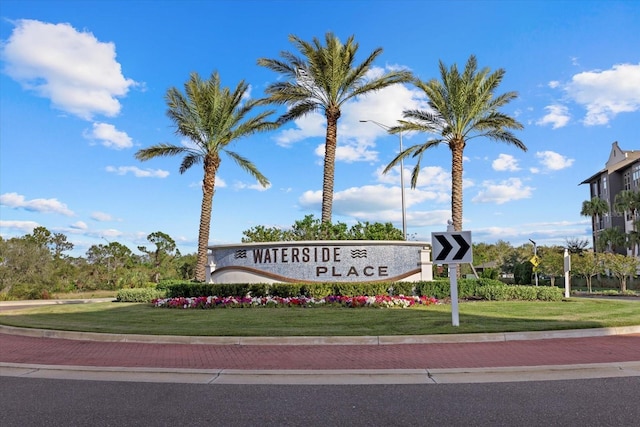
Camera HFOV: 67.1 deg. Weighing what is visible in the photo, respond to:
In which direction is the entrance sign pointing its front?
toward the camera

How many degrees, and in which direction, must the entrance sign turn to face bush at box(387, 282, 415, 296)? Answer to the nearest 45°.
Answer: approximately 90° to its left

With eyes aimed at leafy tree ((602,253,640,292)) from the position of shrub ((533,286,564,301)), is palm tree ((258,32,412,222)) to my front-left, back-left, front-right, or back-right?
back-left

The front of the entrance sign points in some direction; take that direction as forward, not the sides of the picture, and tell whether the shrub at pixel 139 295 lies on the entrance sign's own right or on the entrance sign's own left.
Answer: on the entrance sign's own right

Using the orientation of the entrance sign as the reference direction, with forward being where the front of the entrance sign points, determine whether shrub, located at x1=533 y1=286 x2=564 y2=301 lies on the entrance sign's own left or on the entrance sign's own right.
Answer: on the entrance sign's own left

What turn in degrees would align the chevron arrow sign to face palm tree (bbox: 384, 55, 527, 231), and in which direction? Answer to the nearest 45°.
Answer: approximately 180°

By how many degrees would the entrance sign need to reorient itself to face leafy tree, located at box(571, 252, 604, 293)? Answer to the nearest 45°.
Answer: approximately 135° to its left

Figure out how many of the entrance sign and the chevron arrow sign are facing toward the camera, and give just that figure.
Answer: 2

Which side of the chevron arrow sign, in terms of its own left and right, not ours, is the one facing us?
front

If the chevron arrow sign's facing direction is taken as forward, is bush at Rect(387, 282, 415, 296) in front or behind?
behind

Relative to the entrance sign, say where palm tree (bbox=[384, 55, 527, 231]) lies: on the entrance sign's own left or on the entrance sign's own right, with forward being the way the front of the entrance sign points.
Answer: on the entrance sign's own left
